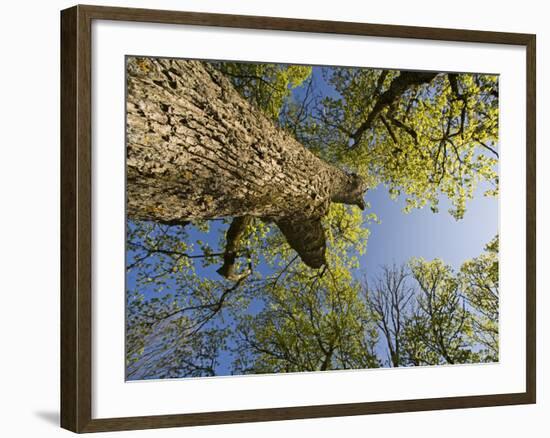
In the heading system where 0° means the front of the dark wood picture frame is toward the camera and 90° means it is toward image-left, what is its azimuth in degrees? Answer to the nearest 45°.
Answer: approximately 315°
